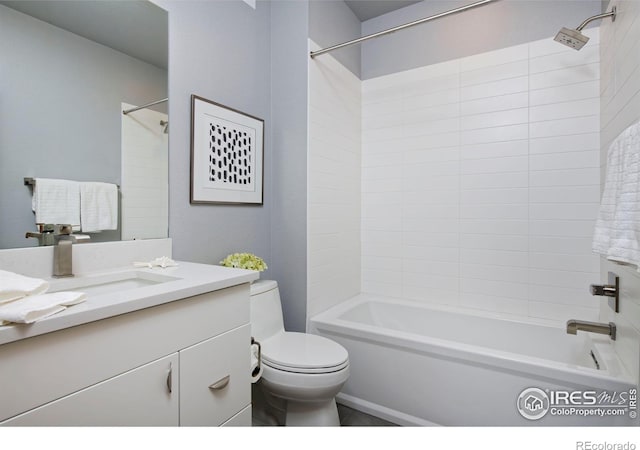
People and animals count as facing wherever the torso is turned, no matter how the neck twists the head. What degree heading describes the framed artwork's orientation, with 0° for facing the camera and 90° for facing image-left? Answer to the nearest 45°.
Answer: approximately 315°

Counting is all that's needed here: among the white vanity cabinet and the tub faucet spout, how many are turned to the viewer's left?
1

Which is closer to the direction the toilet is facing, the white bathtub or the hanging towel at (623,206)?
the hanging towel

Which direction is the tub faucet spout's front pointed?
to the viewer's left

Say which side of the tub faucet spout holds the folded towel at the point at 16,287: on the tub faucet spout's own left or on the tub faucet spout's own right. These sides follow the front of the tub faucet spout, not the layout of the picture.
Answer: on the tub faucet spout's own left
